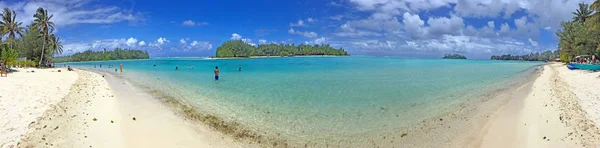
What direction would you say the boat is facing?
to the viewer's left
